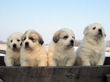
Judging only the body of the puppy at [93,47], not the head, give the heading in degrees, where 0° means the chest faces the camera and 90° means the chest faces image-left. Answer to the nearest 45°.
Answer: approximately 315°

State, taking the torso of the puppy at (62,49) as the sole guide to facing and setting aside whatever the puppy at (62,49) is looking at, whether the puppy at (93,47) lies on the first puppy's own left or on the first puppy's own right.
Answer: on the first puppy's own left

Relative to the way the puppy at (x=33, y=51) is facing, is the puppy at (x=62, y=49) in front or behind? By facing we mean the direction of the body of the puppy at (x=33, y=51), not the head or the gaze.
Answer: behind

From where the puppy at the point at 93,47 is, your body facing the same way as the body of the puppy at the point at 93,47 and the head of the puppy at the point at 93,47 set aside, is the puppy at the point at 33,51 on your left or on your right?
on your right

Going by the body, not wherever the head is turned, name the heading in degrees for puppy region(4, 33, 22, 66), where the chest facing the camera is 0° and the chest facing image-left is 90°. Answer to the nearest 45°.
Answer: approximately 0°

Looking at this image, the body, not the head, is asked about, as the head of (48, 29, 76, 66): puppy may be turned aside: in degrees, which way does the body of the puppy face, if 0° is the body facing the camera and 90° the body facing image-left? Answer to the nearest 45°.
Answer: approximately 315°

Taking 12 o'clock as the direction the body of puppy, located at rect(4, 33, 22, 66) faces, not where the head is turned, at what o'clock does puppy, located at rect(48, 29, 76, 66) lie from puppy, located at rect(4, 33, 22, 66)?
puppy, located at rect(48, 29, 76, 66) is roughly at 10 o'clock from puppy, located at rect(4, 33, 22, 66).

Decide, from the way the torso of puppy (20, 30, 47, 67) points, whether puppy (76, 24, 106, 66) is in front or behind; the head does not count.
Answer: behind

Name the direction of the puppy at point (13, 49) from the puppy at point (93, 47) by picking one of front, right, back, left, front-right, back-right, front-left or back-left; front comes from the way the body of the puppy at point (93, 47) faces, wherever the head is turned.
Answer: back-right

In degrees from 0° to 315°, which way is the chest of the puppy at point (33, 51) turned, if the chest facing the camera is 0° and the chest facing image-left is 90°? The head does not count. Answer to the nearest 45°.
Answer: approximately 45°

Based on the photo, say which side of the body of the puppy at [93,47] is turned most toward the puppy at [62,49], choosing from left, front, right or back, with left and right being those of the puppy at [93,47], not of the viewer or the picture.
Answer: right
